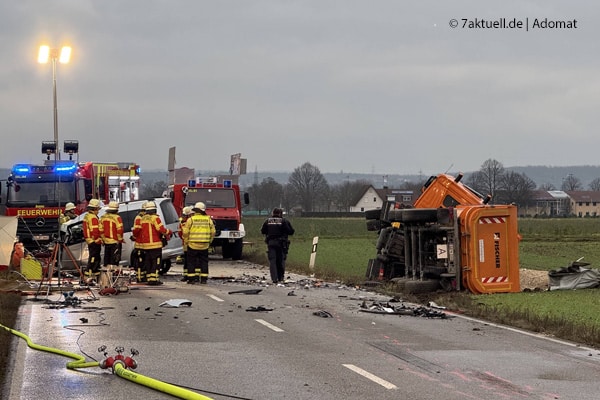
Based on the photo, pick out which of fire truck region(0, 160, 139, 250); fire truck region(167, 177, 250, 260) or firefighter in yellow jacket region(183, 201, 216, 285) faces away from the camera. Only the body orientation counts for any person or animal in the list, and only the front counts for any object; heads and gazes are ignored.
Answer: the firefighter in yellow jacket

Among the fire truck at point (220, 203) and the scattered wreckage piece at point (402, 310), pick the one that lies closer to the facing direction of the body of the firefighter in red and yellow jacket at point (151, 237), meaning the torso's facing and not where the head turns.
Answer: the fire truck

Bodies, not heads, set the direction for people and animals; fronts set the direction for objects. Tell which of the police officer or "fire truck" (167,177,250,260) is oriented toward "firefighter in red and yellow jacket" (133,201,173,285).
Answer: the fire truck

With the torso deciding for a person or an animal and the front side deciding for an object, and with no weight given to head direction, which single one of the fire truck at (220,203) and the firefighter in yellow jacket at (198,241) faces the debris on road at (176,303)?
the fire truck

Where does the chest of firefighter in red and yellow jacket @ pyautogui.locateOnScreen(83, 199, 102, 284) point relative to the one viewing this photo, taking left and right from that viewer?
facing to the right of the viewer

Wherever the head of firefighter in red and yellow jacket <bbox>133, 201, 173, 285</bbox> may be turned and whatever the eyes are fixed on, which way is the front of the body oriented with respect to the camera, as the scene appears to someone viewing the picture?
away from the camera

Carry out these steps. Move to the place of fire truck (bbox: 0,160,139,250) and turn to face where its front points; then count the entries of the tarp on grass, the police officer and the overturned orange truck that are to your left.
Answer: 3

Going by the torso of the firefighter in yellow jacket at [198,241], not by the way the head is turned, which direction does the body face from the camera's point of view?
away from the camera

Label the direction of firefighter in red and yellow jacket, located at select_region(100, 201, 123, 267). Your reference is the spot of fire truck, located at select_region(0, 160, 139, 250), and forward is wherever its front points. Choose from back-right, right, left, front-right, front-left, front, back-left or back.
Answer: front-left

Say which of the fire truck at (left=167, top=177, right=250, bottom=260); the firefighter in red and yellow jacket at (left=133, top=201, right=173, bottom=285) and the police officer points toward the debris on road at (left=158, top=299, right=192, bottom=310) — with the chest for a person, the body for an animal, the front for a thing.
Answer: the fire truck
